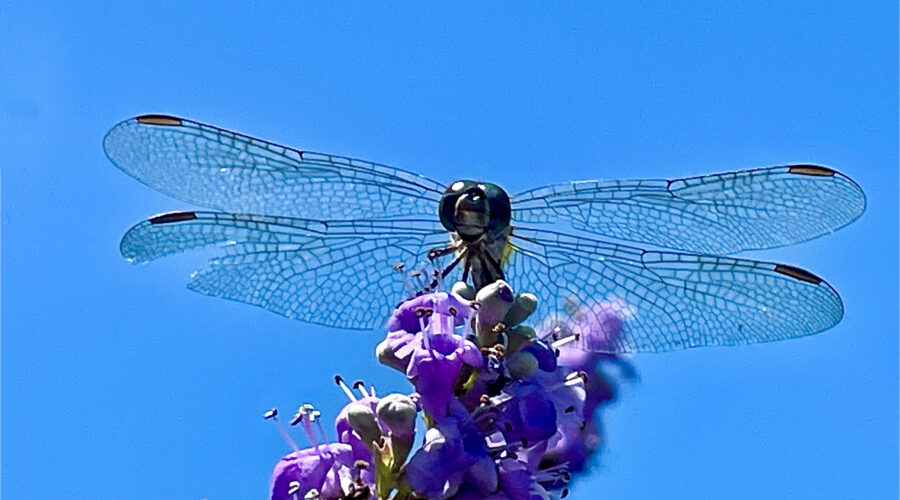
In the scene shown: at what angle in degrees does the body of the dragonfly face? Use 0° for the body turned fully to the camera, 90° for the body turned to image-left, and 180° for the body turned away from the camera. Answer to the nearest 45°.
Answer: approximately 0°
